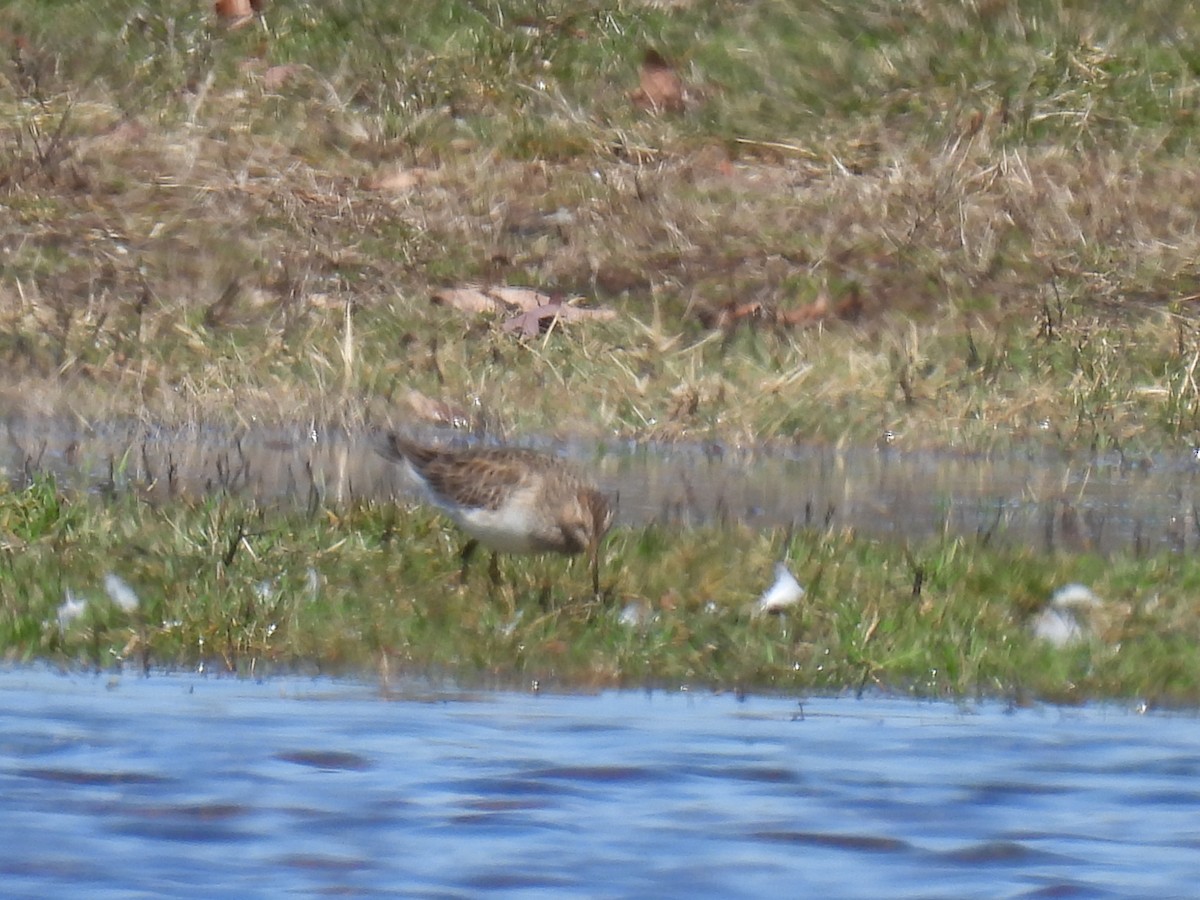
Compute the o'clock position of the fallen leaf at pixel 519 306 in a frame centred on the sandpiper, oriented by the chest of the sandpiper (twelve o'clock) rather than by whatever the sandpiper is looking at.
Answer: The fallen leaf is roughly at 9 o'clock from the sandpiper.

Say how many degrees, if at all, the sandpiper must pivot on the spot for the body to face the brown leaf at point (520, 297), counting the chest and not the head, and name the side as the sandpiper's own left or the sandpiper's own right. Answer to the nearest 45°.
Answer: approximately 90° to the sandpiper's own left

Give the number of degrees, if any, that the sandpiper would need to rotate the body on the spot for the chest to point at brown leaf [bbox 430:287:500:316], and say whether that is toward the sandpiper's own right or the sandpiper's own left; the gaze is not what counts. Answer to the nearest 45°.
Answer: approximately 90° to the sandpiper's own left

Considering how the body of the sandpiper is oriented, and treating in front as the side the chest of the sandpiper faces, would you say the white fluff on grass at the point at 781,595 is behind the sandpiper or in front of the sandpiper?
in front

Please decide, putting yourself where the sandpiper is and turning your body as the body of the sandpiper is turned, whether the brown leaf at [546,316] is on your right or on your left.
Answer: on your left

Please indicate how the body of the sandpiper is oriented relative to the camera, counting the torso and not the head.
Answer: to the viewer's right

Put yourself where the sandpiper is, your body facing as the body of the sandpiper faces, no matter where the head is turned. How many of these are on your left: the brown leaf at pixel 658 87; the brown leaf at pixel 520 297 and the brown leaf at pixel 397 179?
3

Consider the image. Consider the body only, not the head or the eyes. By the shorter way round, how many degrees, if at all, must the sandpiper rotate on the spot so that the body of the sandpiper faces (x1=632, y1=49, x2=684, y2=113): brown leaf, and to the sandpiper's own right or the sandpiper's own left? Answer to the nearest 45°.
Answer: approximately 90° to the sandpiper's own left

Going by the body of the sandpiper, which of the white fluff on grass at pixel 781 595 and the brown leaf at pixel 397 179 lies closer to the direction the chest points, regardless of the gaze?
the white fluff on grass

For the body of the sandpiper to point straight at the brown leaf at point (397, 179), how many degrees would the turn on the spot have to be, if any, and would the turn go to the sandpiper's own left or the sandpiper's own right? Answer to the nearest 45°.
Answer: approximately 90° to the sandpiper's own left

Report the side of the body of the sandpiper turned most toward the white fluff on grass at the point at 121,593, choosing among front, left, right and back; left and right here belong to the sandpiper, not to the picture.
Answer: back

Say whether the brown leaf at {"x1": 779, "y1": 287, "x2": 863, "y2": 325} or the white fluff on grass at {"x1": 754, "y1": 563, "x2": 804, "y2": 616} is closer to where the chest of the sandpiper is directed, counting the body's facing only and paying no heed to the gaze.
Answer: the white fluff on grass

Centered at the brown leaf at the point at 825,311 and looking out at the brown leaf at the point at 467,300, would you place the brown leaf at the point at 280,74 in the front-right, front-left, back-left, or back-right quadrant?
front-right

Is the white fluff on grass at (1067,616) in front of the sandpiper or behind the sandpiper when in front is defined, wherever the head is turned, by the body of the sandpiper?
in front
